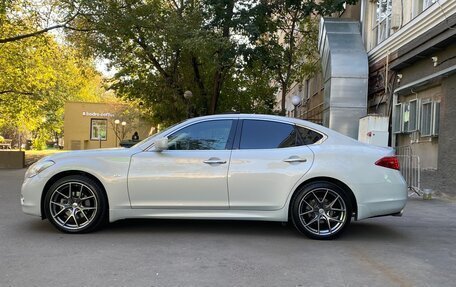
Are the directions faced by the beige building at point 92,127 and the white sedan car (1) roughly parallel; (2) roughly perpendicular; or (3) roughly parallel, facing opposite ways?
roughly perpendicular

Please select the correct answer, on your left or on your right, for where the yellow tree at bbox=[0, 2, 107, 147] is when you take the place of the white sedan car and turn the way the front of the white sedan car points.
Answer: on your right

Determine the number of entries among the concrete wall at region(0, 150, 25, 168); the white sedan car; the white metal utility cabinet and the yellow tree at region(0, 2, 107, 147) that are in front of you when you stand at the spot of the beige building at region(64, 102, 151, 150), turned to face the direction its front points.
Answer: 4

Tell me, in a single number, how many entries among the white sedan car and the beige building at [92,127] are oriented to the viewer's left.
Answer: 1

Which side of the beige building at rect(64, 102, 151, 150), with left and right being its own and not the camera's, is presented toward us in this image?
front

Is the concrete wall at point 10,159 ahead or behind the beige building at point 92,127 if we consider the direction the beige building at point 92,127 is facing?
ahead

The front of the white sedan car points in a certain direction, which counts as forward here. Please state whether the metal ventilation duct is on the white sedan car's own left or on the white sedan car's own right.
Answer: on the white sedan car's own right

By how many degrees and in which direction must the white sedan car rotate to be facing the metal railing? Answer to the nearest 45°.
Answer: approximately 135° to its right

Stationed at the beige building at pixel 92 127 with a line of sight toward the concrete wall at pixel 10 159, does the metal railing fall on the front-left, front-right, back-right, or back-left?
front-left

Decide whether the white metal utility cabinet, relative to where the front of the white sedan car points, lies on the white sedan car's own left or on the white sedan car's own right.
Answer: on the white sedan car's own right

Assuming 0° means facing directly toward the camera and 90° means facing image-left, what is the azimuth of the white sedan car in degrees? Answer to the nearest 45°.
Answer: approximately 90°

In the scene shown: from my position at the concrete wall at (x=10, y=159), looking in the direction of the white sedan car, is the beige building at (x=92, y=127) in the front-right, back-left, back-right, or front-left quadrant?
back-left
